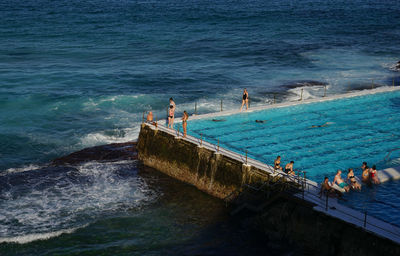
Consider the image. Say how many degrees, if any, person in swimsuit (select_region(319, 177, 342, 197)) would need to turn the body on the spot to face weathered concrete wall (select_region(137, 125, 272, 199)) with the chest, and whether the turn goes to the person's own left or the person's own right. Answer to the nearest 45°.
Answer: approximately 135° to the person's own left

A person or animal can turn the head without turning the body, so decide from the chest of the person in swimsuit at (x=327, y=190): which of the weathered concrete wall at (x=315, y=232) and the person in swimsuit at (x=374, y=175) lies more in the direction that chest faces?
the person in swimsuit

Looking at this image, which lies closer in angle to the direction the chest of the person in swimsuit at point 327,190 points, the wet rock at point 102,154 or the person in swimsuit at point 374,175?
the person in swimsuit

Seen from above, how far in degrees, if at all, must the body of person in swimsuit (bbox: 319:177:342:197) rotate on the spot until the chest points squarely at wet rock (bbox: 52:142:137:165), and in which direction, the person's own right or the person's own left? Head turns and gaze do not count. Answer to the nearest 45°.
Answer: approximately 135° to the person's own left
